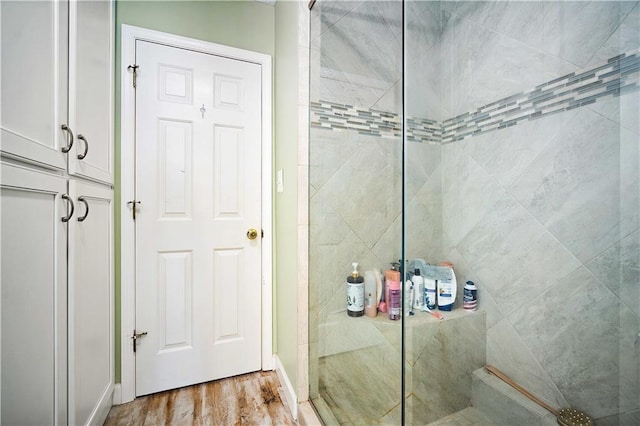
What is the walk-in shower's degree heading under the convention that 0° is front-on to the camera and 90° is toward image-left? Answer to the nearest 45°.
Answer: approximately 0°

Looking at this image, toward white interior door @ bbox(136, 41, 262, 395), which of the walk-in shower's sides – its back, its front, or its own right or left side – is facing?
right
